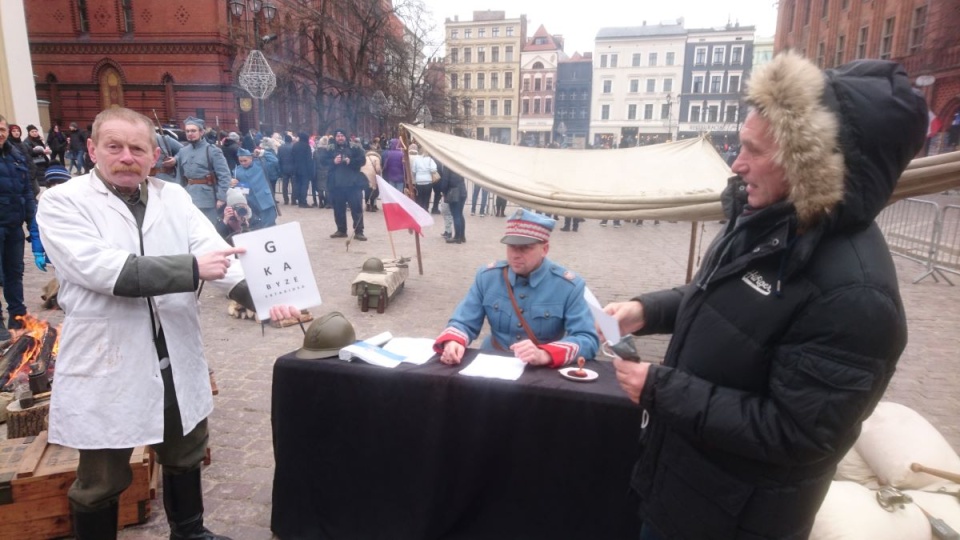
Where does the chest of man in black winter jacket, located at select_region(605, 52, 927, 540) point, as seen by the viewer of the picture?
to the viewer's left

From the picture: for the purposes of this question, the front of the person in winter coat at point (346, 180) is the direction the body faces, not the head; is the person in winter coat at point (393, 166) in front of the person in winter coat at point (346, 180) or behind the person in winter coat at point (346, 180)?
behind

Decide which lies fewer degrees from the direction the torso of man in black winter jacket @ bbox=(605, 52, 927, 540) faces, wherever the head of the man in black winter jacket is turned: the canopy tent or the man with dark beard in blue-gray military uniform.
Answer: the man with dark beard in blue-gray military uniform

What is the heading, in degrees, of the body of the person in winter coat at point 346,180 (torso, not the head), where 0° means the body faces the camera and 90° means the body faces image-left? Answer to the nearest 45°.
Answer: approximately 0°

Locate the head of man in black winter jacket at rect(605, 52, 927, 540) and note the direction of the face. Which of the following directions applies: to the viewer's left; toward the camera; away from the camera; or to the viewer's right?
to the viewer's left

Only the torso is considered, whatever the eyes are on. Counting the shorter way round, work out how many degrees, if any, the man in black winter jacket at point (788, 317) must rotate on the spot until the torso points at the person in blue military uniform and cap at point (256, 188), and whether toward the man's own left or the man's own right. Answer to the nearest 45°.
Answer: approximately 45° to the man's own right
